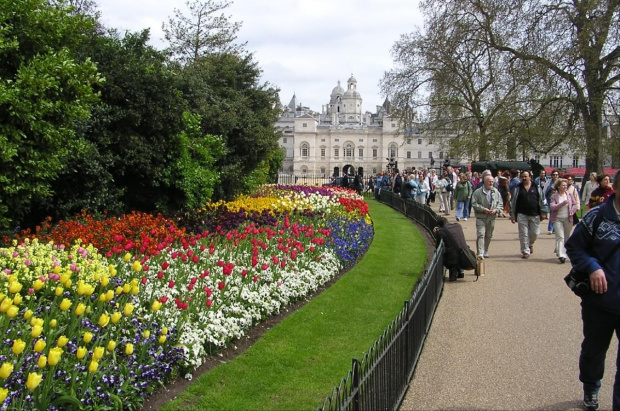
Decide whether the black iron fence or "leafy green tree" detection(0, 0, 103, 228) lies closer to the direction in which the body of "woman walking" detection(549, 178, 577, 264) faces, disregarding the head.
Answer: the black iron fence

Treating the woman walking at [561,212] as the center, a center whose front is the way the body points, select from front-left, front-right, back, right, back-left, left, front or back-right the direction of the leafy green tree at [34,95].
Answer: front-right

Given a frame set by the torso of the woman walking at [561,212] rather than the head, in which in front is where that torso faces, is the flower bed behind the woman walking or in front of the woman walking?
in front

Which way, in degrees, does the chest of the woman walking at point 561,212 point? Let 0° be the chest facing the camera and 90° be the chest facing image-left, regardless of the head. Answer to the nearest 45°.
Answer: approximately 0°

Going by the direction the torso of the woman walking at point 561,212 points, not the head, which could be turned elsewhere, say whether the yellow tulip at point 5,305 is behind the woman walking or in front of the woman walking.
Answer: in front

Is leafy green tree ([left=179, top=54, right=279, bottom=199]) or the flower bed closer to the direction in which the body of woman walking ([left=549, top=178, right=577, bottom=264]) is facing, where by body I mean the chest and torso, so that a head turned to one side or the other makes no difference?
the flower bed

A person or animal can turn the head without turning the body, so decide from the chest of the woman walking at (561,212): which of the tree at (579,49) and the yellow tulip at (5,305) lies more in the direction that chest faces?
the yellow tulip

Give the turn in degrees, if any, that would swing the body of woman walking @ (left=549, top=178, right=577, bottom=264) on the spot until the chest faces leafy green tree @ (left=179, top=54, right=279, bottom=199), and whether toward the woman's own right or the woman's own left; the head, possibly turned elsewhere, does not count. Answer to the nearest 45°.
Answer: approximately 90° to the woman's own right

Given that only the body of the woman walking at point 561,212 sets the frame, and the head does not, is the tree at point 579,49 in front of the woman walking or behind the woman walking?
behind

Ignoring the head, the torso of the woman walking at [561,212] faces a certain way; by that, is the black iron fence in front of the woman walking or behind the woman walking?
in front
